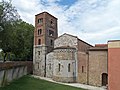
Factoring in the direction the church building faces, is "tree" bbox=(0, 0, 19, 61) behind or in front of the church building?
behind

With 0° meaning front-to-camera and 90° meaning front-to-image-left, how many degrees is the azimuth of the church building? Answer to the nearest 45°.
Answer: approximately 225°

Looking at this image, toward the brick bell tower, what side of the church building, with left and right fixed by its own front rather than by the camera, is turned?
left
